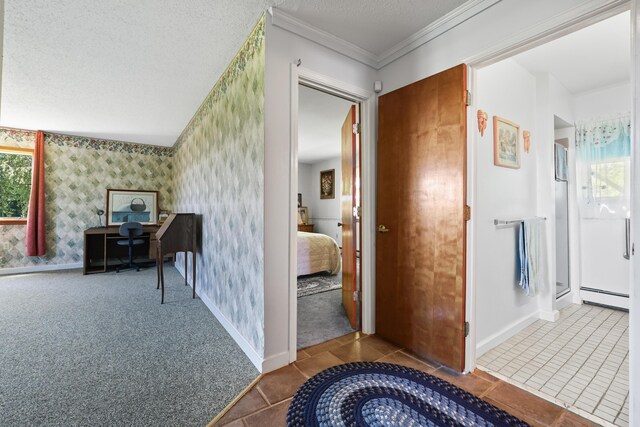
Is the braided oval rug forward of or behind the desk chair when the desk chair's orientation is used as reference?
behind

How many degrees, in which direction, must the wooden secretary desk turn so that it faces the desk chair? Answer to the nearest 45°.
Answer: approximately 90° to its right

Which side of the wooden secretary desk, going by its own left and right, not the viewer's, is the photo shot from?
left

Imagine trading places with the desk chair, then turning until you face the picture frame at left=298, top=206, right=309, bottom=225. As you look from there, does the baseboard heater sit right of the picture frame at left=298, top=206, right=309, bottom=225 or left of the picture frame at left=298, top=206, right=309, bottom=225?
right

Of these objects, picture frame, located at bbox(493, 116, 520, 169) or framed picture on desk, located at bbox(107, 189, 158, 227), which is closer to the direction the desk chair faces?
the framed picture on desk

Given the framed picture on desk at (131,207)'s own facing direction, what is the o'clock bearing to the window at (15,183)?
The window is roughly at 3 o'clock from the framed picture on desk.

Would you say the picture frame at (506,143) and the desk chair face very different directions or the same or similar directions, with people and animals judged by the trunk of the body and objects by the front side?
very different directions

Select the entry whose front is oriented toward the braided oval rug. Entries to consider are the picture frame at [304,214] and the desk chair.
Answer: the picture frame

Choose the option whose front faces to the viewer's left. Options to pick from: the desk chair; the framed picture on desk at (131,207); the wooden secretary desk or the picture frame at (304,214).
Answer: the wooden secretary desk

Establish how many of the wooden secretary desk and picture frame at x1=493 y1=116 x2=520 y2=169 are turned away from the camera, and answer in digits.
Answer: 0
